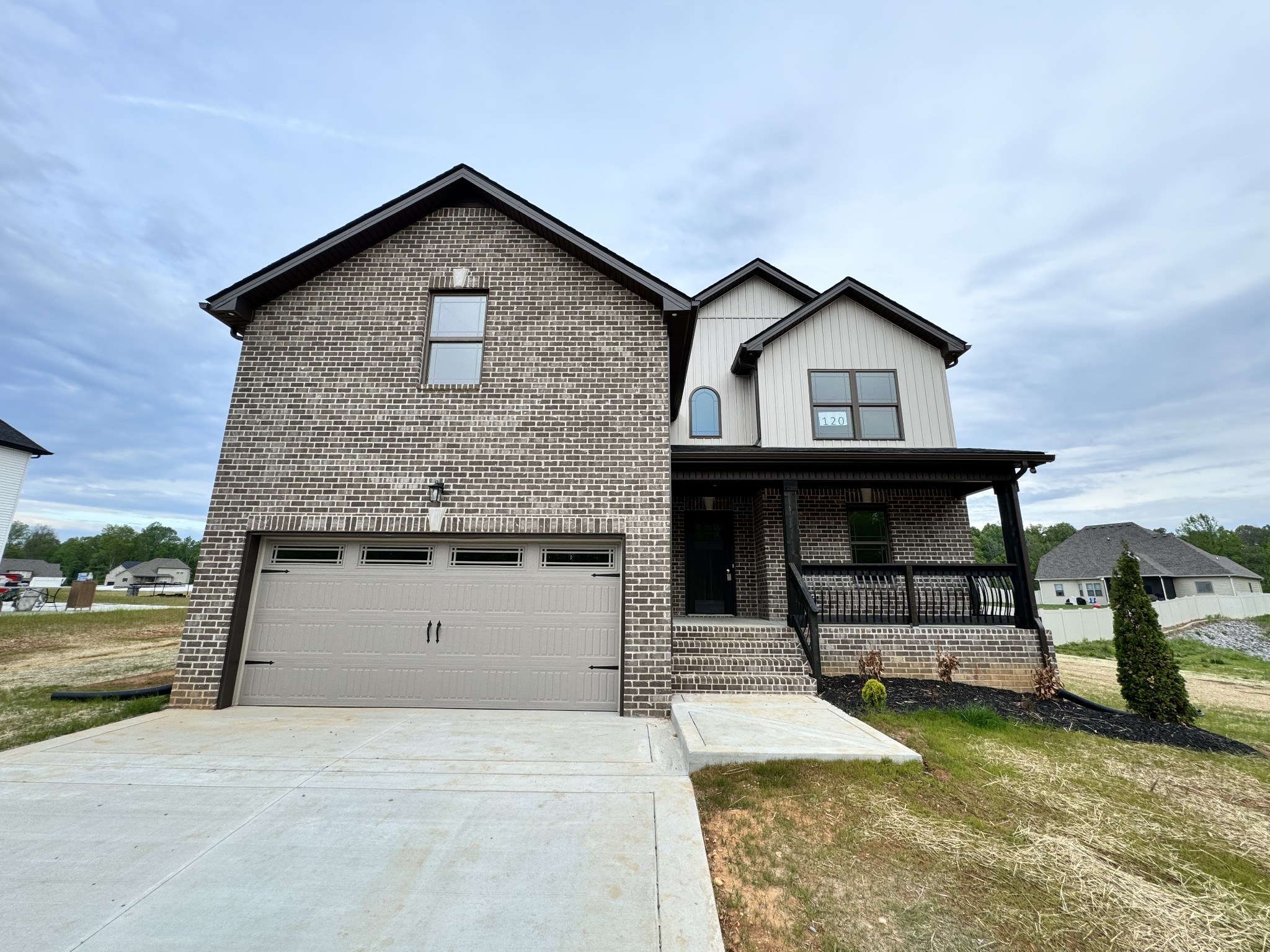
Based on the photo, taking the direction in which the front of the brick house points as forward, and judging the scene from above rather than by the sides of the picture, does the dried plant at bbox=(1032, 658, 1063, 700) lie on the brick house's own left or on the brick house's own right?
on the brick house's own left

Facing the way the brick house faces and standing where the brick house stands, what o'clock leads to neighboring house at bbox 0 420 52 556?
The neighboring house is roughly at 4 o'clock from the brick house.

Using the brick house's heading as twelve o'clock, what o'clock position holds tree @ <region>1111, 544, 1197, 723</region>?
The tree is roughly at 9 o'clock from the brick house.

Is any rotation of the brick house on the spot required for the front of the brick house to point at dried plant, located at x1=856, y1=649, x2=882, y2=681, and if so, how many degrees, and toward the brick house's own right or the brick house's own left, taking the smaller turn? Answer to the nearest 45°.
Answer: approximately 90° to the brick house's own left

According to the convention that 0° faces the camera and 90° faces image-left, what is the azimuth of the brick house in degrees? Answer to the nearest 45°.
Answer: approximately 0°

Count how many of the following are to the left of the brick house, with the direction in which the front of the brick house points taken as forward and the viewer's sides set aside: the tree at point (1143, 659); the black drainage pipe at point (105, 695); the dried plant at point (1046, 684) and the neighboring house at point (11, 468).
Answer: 2

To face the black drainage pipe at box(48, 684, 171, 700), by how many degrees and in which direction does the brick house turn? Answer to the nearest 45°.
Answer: approximately 90° to its right

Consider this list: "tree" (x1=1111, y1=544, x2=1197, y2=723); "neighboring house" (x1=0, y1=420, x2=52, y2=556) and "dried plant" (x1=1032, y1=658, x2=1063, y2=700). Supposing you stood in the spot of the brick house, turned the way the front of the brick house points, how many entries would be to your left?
2

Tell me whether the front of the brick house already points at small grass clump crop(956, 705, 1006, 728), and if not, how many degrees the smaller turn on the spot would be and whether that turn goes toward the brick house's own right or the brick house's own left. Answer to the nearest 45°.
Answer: approximately 90° to the brick house's own left
